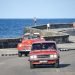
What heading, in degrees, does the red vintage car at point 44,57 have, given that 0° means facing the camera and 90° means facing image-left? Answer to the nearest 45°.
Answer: approximately 0°

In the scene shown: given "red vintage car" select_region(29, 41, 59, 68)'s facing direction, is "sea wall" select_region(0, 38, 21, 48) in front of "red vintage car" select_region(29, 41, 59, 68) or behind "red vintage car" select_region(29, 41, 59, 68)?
behind
